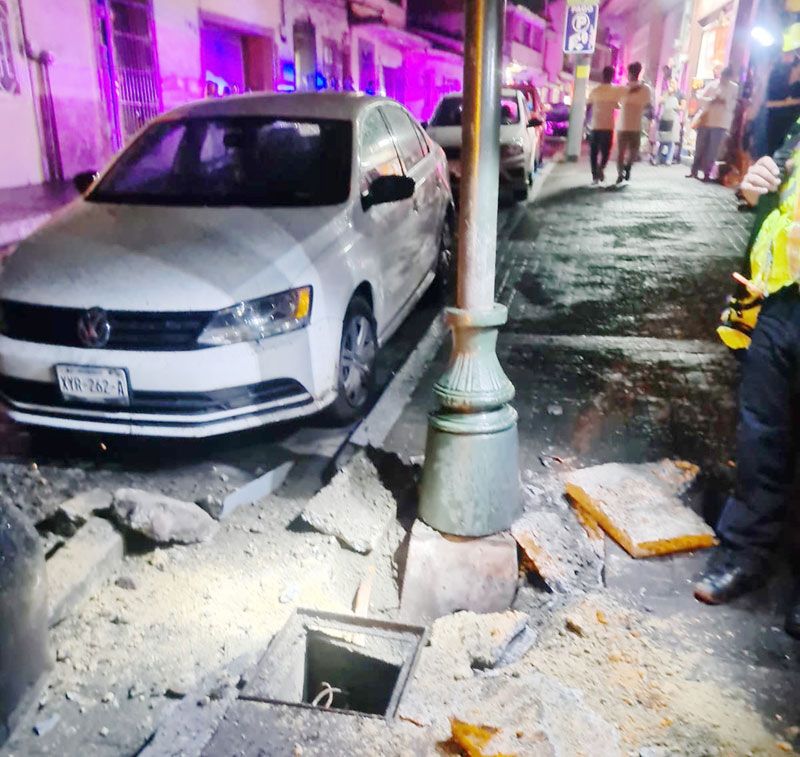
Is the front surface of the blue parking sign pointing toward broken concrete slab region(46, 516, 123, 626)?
yes

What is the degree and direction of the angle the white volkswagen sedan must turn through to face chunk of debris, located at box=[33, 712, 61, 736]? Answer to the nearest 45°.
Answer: approximately 45° to its left

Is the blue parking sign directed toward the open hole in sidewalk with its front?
yes

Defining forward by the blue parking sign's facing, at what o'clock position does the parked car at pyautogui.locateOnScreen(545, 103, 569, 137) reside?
The parked car is roughly at 6 o'clock from the blue parking sign.

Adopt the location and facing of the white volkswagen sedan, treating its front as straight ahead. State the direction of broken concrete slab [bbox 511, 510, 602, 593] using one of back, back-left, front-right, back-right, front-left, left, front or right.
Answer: left

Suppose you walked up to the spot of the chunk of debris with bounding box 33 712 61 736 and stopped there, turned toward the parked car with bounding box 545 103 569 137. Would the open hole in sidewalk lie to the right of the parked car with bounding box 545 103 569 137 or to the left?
right

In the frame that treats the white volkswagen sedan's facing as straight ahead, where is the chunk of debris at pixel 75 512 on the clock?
The chunk of debris is roughly at 12 o'clock from the white volkswagen sedan.

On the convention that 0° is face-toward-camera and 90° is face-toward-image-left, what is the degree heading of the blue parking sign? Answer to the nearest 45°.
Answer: approximately 0°

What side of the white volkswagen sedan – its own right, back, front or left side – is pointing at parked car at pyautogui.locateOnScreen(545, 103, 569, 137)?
back

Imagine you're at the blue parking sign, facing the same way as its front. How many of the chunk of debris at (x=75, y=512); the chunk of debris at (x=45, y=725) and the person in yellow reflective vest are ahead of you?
3

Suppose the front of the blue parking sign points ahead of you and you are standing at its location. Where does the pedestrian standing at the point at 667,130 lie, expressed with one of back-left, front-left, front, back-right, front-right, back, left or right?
front-left
